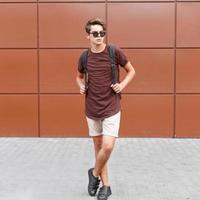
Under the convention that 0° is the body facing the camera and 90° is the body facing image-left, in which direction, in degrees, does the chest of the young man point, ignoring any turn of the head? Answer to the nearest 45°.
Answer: approximately 0°
